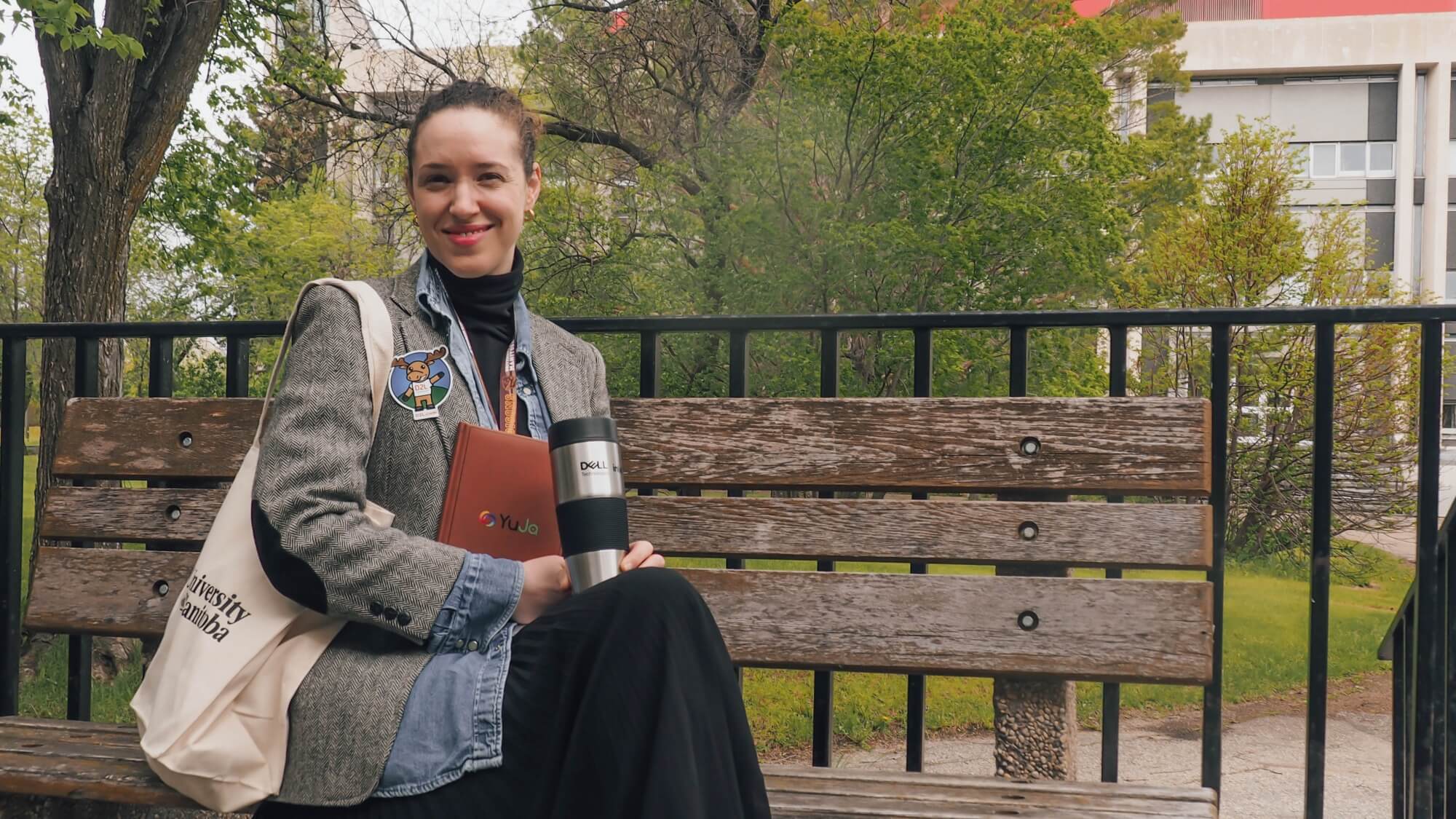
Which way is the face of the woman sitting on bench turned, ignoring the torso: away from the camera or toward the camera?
toward the camera

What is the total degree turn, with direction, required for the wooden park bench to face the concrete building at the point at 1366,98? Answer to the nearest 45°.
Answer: approximately 135° to its left

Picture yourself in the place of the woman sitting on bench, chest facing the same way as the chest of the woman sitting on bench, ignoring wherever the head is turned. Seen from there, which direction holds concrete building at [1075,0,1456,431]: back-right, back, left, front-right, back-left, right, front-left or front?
left

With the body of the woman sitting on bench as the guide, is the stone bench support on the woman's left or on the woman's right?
on the woman's left

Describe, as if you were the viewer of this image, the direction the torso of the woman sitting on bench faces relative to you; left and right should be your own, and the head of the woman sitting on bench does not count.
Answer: facing the viewer and to the right of the viewer

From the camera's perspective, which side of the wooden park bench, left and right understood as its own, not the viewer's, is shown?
front
